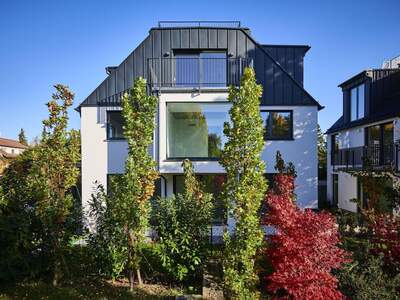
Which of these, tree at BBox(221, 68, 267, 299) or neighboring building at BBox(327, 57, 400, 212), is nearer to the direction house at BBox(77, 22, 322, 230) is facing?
the tree

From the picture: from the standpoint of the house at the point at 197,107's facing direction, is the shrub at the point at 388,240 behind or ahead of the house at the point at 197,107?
ahead

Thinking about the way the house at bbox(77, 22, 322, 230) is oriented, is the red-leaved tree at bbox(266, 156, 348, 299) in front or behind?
in front

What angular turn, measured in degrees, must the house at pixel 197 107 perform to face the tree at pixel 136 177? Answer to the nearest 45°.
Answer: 0° — it already faces it

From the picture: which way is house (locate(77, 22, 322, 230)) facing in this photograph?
toward the camera

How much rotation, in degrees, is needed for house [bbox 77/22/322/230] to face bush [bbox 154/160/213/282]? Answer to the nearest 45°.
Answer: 0° — it already faces it

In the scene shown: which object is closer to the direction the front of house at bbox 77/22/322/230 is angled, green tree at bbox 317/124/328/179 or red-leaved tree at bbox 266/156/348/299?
the red-leaved tree

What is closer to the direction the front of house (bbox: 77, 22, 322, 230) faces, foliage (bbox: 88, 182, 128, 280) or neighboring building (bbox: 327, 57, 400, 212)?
the foliage

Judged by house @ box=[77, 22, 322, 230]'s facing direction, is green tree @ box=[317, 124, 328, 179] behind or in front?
behind
